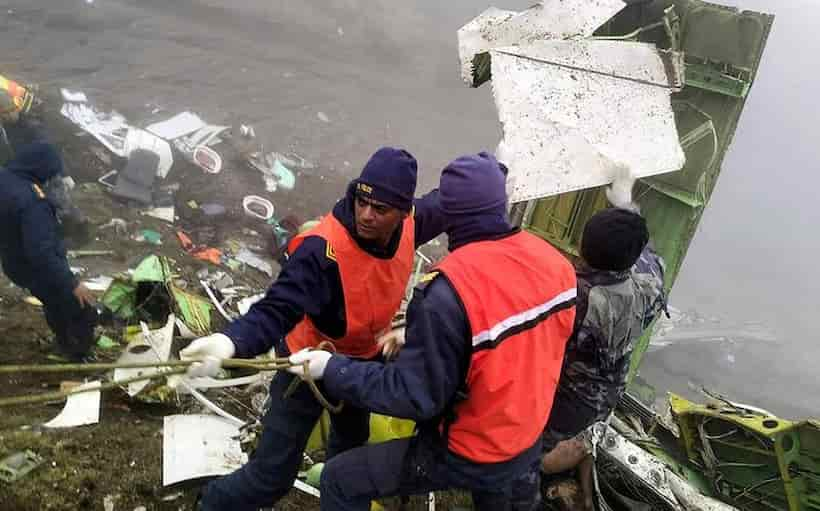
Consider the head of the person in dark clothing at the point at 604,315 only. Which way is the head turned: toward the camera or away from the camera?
away from the camera

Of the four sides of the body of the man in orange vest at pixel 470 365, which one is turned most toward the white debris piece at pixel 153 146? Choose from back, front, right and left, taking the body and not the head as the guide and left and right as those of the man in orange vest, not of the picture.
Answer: front

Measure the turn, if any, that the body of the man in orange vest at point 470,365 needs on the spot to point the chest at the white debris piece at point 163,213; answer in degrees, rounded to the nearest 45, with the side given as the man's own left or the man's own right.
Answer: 0° — they already face it

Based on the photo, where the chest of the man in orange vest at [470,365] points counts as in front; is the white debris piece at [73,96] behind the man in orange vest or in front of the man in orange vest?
in front

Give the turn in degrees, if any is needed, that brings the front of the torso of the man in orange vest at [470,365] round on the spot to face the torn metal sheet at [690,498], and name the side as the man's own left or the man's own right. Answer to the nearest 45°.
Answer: approximately 90° to the man's own right

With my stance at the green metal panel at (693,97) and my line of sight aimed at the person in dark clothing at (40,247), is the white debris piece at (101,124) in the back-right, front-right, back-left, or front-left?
front-right

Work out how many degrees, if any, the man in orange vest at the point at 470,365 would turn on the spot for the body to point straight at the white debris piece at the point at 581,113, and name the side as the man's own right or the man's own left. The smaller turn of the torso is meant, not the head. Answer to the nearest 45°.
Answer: approximately 45° to the man's own right

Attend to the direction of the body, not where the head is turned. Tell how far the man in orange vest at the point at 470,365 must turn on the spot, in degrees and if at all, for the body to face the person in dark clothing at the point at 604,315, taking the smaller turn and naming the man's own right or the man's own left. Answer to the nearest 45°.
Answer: approximately 90° to the man's own right

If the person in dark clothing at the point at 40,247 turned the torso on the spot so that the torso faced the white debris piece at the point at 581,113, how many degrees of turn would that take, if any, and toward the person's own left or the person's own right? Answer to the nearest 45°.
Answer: approximately 45° to the person's own right

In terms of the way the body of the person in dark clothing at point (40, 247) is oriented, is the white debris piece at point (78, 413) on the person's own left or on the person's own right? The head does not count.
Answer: on the person's own right

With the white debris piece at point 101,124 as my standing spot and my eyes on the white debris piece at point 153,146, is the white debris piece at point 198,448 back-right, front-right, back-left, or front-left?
front-right

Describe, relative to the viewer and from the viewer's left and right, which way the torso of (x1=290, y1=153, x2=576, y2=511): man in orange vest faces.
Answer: facing away from the viewer and to the left of the viewer
